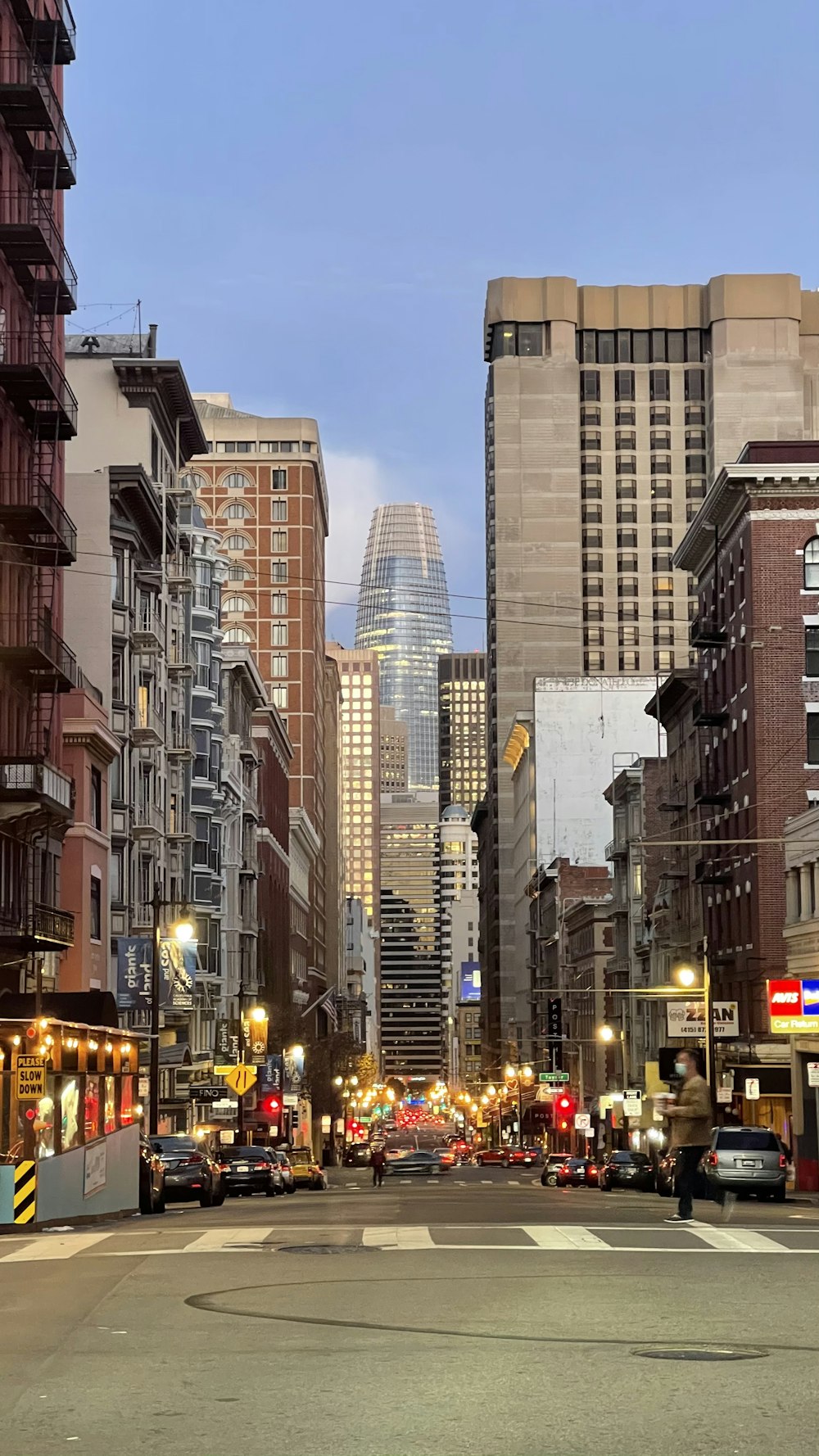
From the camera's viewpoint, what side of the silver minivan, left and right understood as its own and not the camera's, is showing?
back

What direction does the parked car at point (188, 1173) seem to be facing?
away from the camera

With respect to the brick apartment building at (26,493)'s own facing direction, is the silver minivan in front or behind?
in front

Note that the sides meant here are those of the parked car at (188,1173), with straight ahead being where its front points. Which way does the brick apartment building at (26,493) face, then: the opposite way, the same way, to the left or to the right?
to the right

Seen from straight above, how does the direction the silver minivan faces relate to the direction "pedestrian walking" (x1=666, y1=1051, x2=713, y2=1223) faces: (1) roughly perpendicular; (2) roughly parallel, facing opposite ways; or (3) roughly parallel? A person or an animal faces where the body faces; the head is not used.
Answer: roughly perpendicular

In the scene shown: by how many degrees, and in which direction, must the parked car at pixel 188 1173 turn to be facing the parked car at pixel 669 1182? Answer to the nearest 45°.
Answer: approximately 90° to its right

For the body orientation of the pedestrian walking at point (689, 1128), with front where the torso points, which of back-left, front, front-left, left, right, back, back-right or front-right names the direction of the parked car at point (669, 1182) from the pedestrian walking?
right

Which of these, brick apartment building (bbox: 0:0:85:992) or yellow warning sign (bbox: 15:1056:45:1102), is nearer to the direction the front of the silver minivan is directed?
the brick apartment building

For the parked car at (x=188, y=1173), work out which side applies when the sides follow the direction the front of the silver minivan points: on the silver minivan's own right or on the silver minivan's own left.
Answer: on the silver minivan's own left
